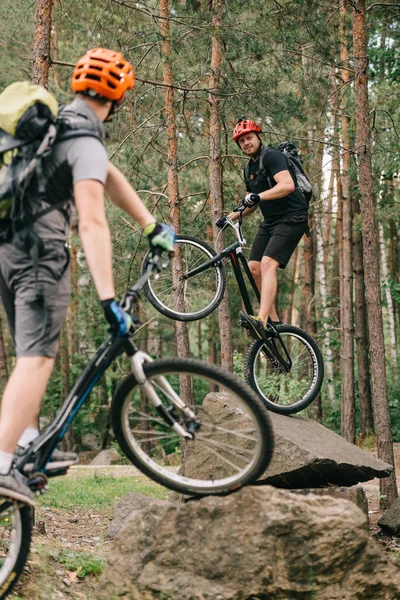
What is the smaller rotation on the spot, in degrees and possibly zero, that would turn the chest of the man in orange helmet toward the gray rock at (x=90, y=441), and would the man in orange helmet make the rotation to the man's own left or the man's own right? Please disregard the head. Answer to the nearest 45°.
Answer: approximately 45° to the man's own left

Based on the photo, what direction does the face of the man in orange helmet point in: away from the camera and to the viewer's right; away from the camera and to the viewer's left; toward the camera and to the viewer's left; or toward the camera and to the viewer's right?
away from the camera and to the viewer's right

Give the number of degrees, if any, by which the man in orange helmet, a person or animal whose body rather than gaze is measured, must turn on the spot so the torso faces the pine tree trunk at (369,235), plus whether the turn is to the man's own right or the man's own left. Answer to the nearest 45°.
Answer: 0° — they already face it

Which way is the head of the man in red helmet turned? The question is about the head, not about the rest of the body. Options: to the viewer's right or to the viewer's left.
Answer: to the viewer's left

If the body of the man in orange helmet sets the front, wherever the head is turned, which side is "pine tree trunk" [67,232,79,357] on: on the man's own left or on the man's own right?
on the man's own left

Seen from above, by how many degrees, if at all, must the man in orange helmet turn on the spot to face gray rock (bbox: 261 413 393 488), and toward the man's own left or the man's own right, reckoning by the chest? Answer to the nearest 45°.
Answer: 0° — they already face it

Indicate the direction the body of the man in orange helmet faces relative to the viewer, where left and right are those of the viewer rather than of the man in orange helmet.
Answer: facing away from the viewer and to the right of the viewer
